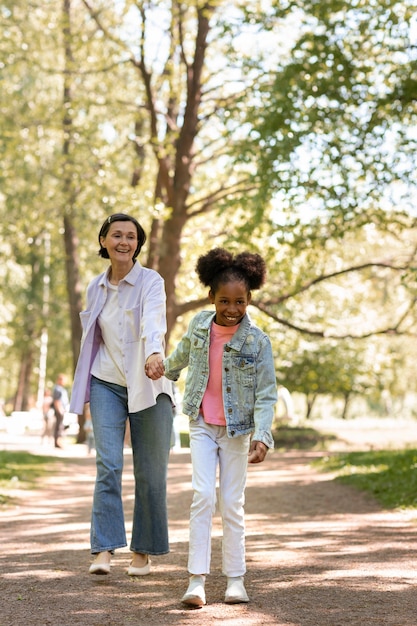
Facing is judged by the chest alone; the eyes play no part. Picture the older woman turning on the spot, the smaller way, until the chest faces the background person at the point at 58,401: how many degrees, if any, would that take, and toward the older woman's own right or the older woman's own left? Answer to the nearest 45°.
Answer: approximately 180°

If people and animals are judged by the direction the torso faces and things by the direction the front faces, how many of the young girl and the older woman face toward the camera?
2

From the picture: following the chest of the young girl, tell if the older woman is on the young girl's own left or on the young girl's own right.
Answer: on the young girl's own right

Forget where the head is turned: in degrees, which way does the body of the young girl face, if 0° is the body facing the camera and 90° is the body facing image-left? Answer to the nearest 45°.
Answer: approximately 0°

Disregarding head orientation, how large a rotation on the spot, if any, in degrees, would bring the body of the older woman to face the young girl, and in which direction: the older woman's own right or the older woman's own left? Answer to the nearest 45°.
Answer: approximately 45° to the older woman's own left

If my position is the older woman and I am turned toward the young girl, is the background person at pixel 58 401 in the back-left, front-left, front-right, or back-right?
back-left

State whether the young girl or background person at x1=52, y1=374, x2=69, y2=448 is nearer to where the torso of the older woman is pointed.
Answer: the young girl

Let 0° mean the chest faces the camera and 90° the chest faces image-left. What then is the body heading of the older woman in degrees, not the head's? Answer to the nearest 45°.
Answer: approximately 0°

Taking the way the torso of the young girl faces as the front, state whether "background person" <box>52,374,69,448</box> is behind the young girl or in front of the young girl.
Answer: behind
